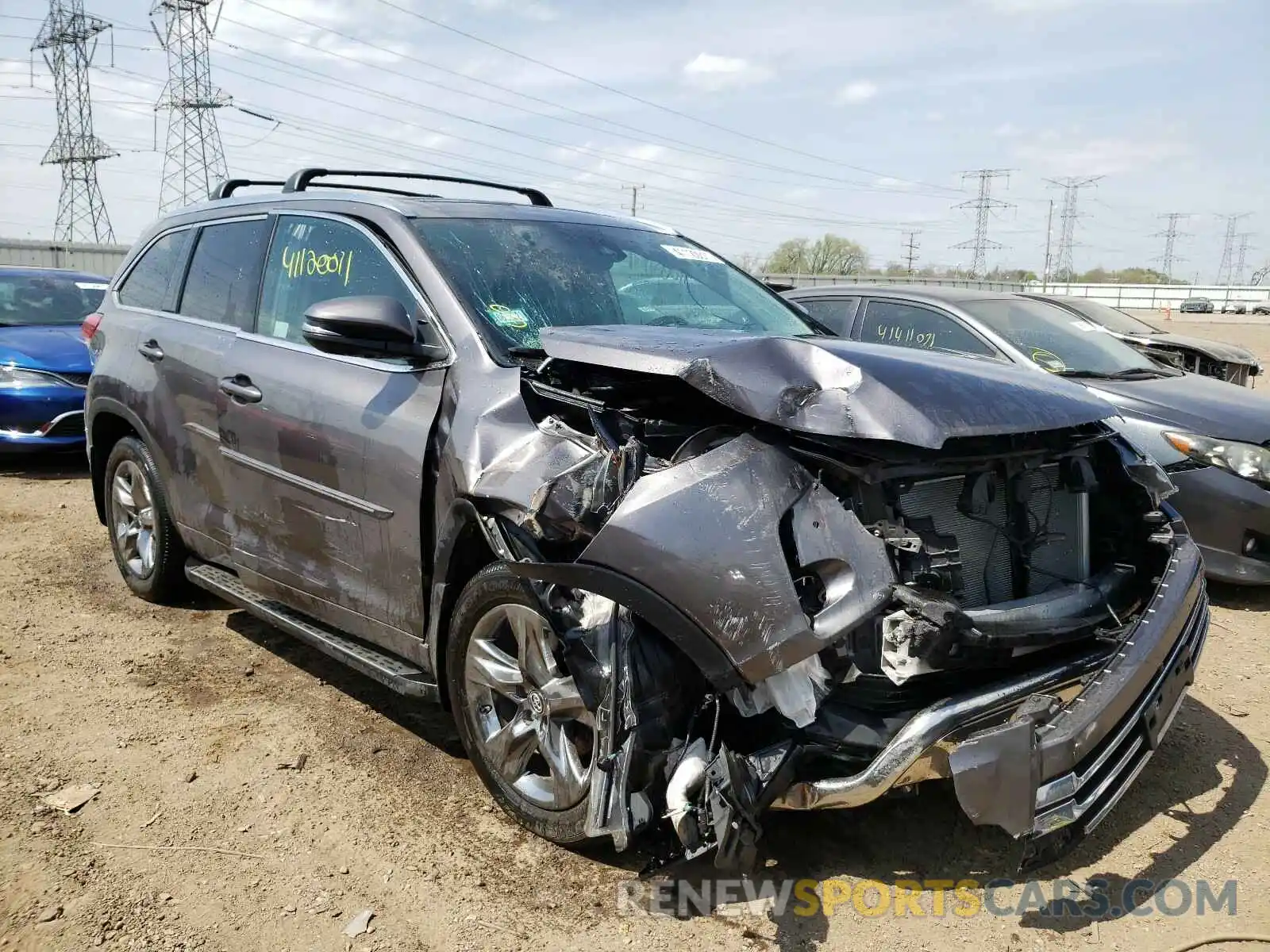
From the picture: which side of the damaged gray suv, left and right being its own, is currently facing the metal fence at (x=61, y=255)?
back

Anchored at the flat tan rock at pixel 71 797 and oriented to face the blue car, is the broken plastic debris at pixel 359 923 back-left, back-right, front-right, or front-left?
back-right

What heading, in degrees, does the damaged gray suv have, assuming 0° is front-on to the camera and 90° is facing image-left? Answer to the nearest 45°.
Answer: approximately 315°

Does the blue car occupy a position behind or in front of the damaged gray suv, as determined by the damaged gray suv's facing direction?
behind

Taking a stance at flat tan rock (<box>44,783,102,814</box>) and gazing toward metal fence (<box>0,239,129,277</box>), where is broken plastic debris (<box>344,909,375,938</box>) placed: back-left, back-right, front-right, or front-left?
back-right
